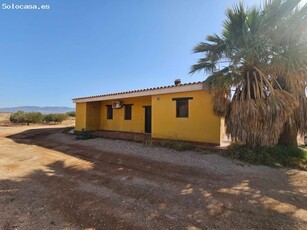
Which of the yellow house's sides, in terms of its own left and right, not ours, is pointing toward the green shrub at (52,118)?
right

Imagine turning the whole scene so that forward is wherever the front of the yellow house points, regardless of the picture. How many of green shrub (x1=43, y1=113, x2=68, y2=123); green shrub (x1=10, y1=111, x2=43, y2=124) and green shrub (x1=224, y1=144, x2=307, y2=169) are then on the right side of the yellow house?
2

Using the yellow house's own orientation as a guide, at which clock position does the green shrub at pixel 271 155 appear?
The green shrub is roughly at 9 o'clock from the yellow house.

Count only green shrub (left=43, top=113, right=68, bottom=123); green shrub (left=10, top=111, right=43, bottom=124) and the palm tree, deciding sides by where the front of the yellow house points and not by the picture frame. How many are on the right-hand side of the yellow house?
2

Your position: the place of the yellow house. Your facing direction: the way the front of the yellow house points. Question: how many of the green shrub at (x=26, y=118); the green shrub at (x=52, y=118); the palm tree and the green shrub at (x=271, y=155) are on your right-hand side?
2

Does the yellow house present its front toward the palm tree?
no

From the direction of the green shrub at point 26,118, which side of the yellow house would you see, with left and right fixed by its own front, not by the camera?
right
